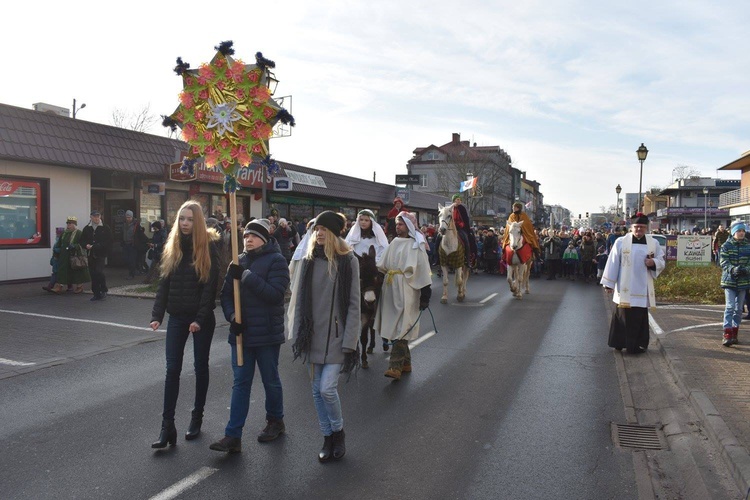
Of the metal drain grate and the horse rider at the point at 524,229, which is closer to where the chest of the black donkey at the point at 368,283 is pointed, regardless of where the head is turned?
the metal drain grate

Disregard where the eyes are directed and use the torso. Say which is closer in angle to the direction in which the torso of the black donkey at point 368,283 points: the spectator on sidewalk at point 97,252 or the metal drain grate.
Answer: the metal drain grate

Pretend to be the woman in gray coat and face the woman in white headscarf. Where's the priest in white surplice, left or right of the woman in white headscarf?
right

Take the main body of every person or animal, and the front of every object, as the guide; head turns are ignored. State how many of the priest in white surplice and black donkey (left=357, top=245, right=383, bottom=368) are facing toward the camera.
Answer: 2

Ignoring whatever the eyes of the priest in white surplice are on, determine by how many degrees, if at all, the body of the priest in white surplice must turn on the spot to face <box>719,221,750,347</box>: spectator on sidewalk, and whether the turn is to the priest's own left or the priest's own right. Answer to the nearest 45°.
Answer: approximately 135° to the priest's own left

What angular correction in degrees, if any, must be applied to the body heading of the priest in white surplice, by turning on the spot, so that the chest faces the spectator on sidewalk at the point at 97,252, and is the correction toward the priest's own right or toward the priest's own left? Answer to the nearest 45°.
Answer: approximately 90° to the priest's own right

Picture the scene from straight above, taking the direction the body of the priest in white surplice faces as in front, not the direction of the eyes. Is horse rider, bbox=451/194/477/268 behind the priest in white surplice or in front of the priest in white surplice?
behind

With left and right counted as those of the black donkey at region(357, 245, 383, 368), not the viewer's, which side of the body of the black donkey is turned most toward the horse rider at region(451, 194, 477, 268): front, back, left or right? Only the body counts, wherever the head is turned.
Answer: back

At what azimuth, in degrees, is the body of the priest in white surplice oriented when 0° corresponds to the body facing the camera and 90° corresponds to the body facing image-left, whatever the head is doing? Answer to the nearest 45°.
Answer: approximately 0°

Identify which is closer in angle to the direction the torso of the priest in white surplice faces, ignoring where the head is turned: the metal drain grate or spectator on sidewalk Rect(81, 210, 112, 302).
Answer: the metal drain grate

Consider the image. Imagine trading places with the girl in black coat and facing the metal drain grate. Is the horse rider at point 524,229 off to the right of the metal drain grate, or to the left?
left
